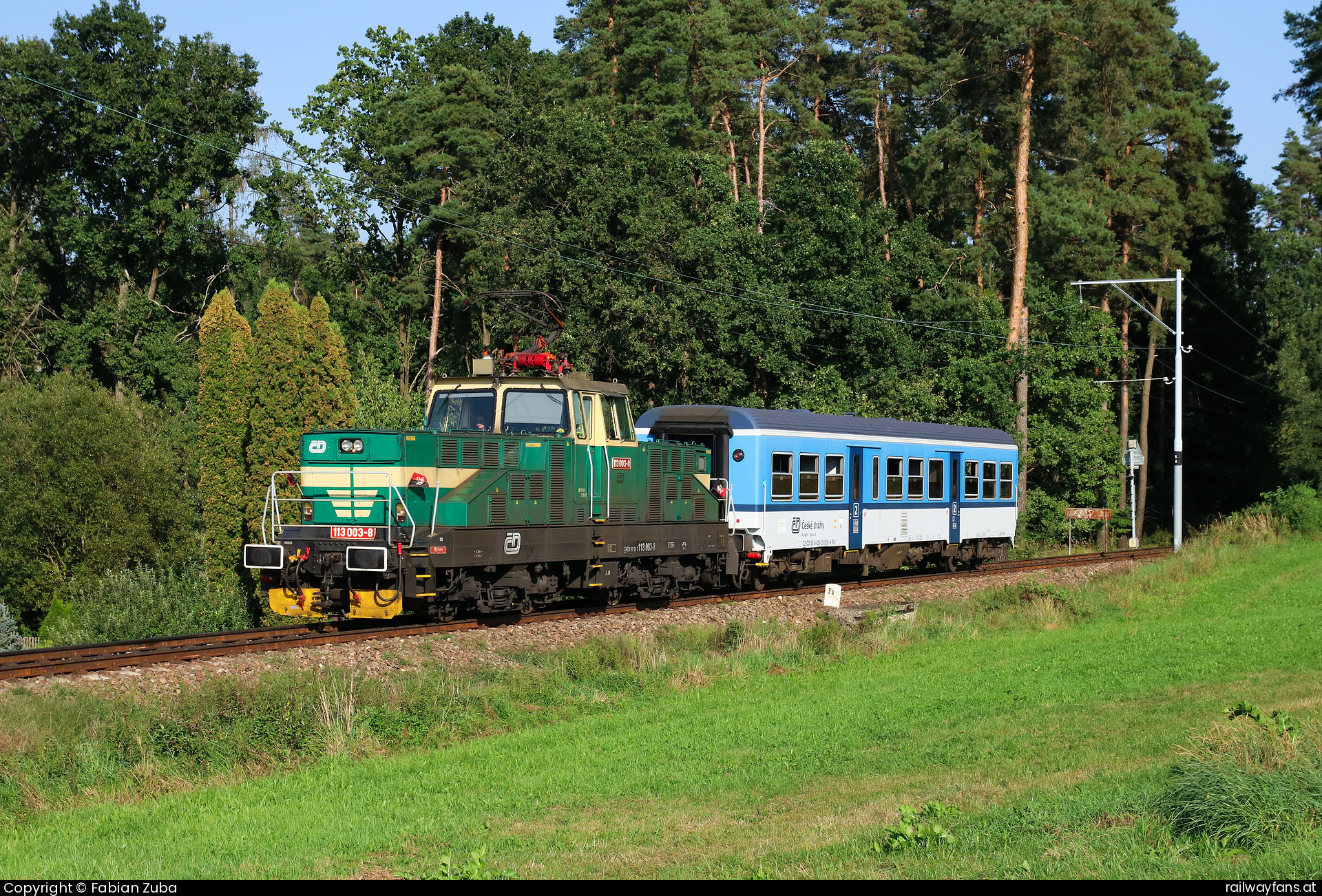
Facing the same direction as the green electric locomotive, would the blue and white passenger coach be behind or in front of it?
behind

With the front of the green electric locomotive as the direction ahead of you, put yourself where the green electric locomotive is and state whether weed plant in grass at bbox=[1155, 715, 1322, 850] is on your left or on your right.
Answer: on your left

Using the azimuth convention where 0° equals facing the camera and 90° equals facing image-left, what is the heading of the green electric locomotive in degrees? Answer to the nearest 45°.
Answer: approximately 45°

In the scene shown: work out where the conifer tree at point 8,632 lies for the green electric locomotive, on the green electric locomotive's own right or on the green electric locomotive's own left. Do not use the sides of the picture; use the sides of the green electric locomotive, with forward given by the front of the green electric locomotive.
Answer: on the green electric locomotive's own right

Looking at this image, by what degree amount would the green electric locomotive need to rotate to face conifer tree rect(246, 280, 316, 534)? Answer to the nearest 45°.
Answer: approximately 135° to its right
